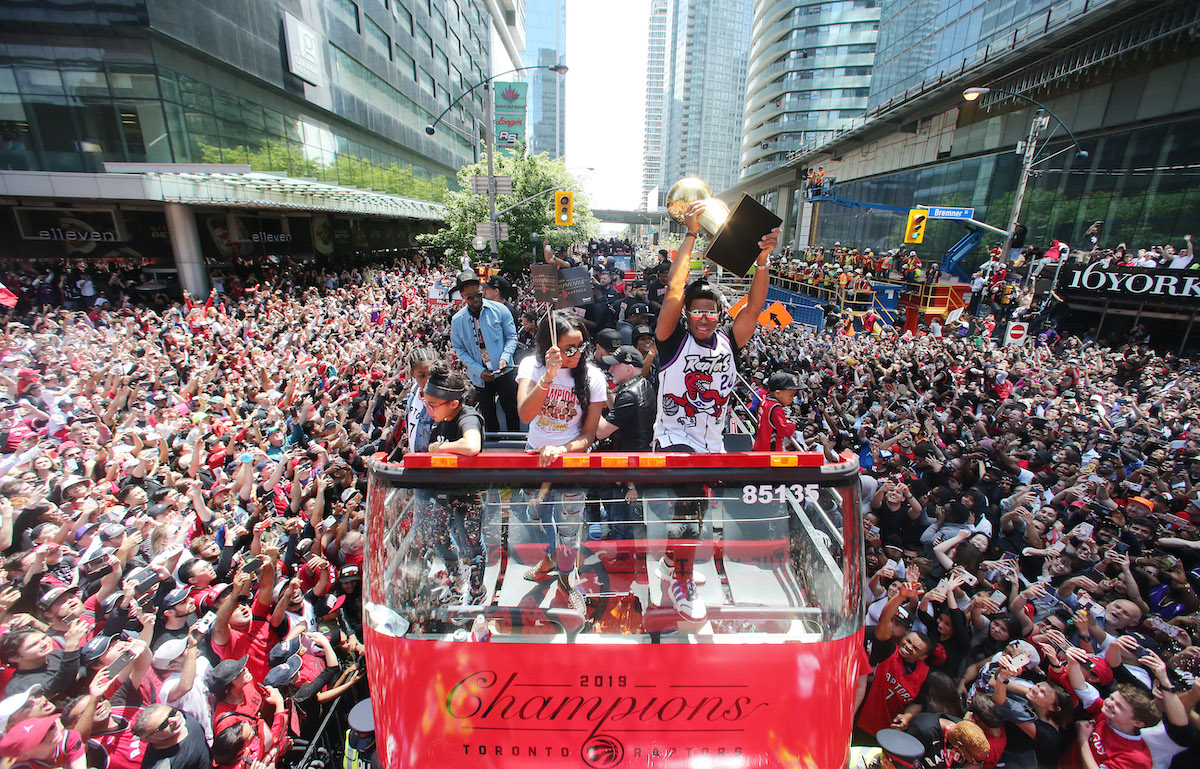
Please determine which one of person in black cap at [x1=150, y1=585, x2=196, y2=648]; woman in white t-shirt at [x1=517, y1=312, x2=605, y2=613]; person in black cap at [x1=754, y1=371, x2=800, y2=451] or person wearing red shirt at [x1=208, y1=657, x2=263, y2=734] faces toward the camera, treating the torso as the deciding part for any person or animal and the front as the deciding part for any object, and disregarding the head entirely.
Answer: the woman in white t-shirt

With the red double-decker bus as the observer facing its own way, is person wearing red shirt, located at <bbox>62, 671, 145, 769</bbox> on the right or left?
on its right

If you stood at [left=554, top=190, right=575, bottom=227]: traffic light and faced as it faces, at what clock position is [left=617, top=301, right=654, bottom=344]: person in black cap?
The person in black cap is roughly at 12 o'clock from the traffic light.

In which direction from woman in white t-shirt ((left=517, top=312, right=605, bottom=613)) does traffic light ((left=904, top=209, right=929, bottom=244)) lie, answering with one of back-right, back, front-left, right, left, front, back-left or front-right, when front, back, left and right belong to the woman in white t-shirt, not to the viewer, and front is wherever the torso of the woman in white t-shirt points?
back-left

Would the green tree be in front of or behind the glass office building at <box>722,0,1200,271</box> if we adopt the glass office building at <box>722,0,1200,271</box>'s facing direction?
in front

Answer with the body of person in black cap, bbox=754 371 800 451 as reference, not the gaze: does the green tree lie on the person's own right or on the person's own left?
on the person's own left

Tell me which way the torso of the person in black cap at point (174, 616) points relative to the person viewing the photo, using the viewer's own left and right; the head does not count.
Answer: facing to the right of the viewer

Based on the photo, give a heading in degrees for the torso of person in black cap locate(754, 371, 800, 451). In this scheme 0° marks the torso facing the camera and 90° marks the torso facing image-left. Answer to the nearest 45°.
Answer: approximately 270°
